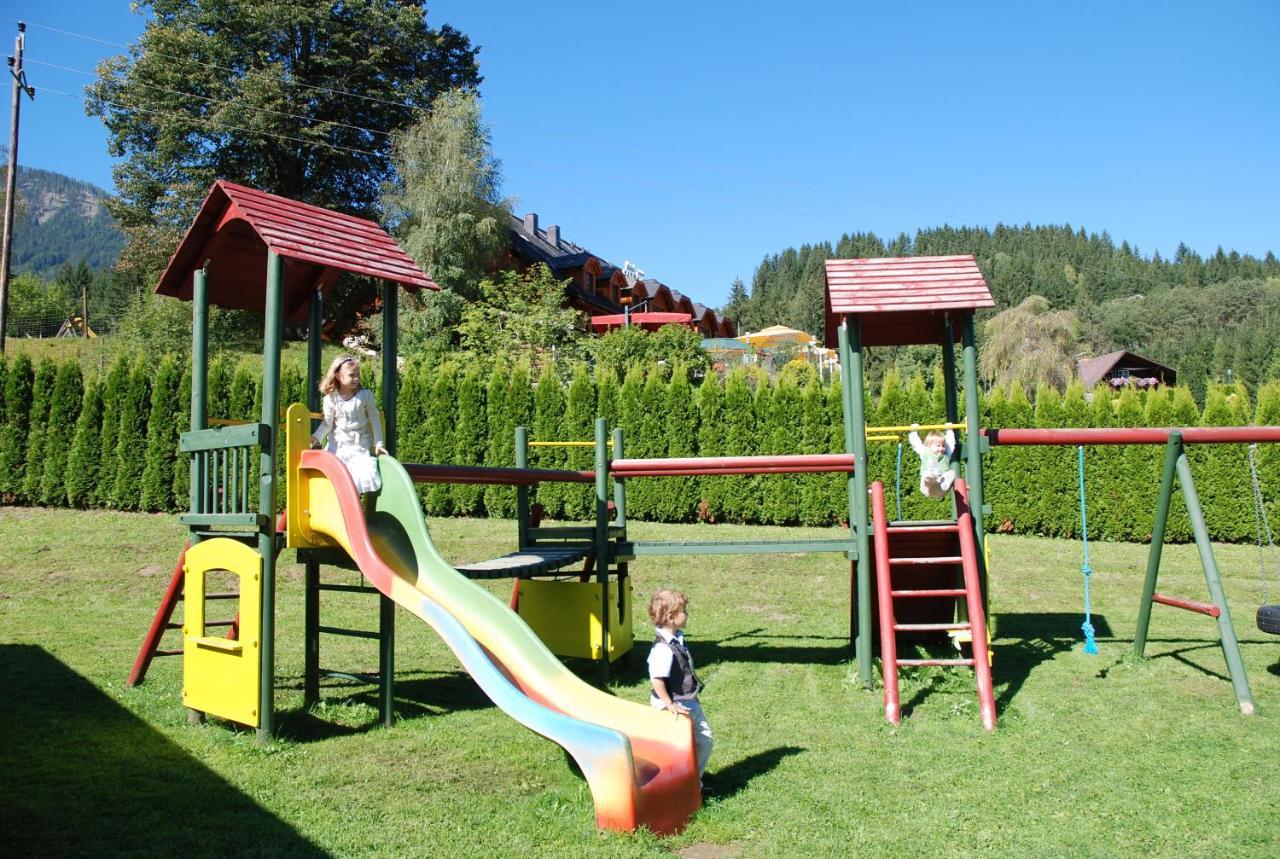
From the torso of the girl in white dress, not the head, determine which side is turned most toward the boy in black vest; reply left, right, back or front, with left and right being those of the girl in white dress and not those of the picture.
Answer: front

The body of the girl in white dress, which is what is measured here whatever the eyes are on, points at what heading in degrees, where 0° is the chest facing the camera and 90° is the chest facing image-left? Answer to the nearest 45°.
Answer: approximately 315°

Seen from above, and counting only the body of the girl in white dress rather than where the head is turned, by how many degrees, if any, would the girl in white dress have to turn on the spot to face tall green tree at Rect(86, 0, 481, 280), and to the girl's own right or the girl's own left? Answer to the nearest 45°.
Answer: approximately 135° to the girl's own left

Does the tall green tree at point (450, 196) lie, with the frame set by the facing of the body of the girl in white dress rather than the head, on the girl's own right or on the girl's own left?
on the girl's own left
